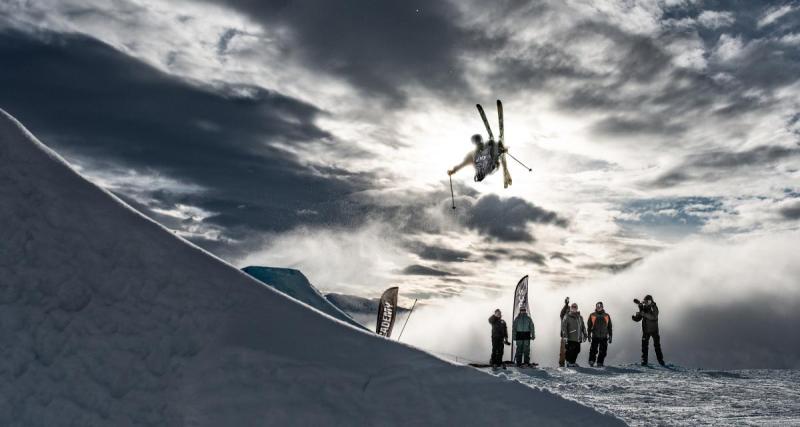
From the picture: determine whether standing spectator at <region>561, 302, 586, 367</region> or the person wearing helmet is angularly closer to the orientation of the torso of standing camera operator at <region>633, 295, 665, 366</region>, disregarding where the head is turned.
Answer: the standing spectator

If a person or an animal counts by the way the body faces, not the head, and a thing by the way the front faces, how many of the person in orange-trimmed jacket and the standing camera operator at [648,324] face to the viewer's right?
0

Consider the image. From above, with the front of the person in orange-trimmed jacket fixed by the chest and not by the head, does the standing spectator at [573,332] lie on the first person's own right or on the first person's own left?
on the first person's own right

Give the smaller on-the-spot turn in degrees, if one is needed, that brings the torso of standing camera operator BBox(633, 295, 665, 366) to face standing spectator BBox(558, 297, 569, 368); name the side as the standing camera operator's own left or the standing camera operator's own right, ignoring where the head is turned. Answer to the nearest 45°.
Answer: approximately 45° to the standing camera operator's own right

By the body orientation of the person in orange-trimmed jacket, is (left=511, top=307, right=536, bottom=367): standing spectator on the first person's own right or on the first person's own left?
on the first person's own right

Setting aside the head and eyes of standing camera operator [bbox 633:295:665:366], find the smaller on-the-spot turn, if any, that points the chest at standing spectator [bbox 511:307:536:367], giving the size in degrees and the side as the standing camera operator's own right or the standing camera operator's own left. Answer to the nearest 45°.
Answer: approximately 45° to the standing camera operator's own right

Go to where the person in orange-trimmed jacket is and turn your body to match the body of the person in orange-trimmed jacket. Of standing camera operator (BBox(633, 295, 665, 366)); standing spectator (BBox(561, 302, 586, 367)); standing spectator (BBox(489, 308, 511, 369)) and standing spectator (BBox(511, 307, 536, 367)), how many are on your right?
3

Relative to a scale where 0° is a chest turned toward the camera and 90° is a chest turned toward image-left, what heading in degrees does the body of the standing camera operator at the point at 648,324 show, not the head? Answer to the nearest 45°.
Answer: approximately 45°
